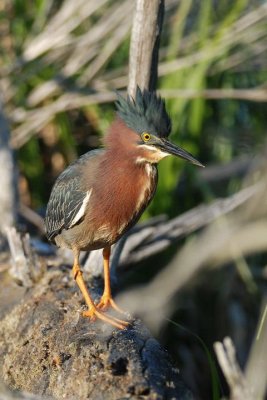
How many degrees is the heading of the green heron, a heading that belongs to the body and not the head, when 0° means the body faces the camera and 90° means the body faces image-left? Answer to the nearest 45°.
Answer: approximately 315°

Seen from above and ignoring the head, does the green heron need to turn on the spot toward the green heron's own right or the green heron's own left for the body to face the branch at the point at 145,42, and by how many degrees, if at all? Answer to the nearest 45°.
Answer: approximately 90° to the green heron's own left
